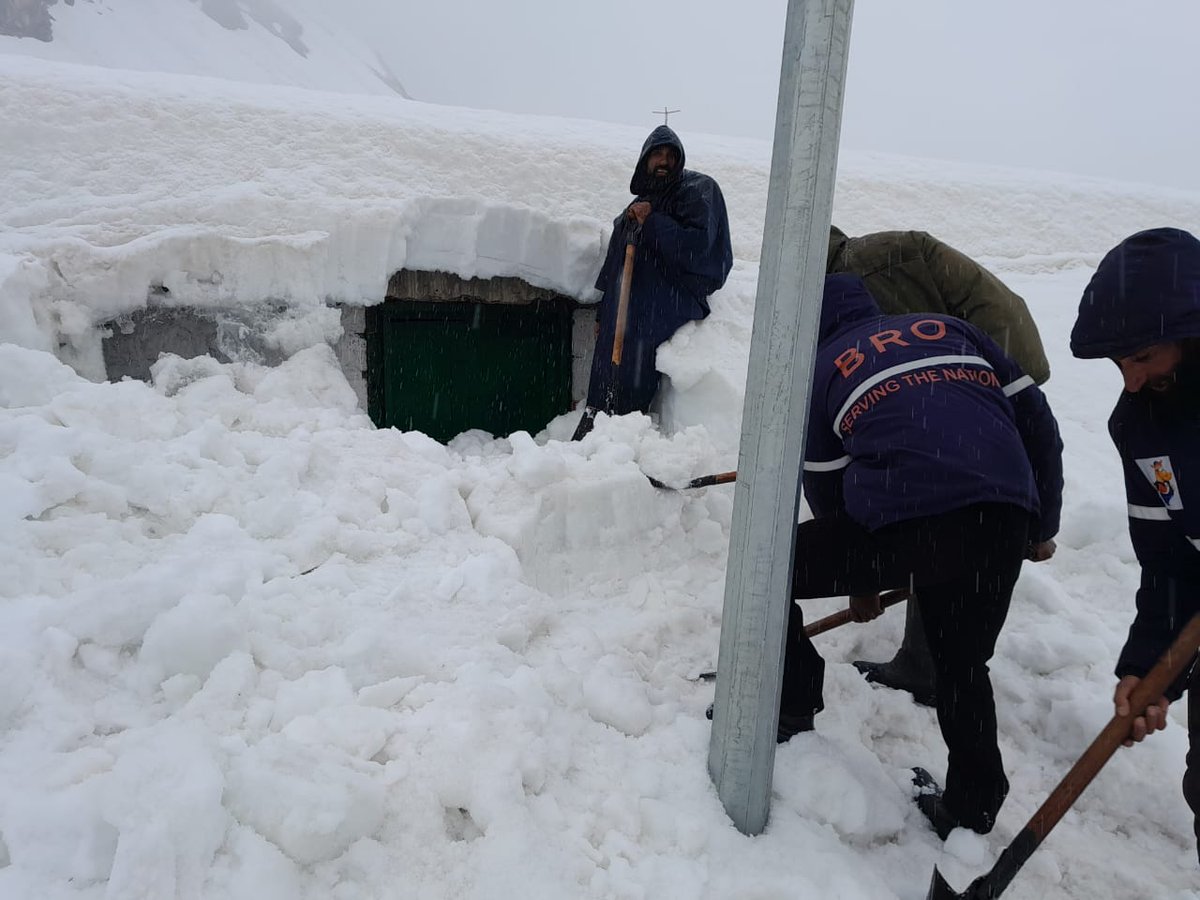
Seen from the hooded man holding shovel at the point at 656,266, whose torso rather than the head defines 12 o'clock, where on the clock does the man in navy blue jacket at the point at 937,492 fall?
The man in navy blue jacket is roughly at 10 o'clock from the hooded man holding shovel.

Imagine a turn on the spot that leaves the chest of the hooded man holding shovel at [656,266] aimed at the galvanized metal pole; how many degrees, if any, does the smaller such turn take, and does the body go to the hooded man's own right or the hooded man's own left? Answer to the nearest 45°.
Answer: approximately 45° to the hooded man's own left

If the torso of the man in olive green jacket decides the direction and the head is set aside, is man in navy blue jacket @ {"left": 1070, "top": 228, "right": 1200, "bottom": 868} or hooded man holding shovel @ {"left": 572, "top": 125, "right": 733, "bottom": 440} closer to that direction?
the hooded man holding shovel

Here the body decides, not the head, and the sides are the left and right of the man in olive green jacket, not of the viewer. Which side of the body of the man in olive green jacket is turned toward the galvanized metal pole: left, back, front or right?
left

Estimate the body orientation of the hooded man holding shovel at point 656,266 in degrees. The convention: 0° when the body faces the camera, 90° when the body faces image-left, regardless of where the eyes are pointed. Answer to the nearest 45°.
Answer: approximately 45°

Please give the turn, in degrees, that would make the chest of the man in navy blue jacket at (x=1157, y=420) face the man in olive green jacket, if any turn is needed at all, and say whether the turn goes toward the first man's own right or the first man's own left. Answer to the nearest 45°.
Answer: approximately 90° to the first man's own right

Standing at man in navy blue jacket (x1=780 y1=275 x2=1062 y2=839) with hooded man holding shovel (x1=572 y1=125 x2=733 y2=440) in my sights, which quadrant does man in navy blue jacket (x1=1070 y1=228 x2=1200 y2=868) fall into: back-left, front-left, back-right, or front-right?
back-right

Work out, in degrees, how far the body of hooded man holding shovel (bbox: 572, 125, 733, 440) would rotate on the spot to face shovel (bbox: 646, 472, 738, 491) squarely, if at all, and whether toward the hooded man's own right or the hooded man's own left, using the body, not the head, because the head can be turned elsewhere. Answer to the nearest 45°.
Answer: approximately 45° to the hooded man's own left
